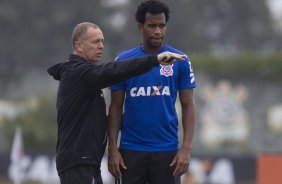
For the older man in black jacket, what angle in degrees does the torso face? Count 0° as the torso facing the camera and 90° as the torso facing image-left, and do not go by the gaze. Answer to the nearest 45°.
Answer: approximately 270°
